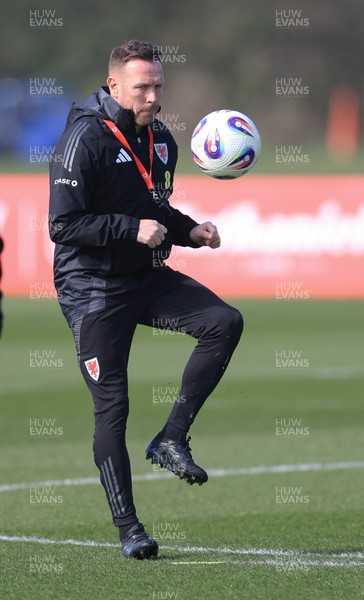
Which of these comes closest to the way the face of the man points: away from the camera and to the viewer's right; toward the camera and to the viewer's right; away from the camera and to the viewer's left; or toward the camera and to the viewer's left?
toward the camera and to the viewer's right

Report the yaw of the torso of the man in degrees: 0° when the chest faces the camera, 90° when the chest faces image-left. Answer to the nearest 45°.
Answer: approximately 315°
